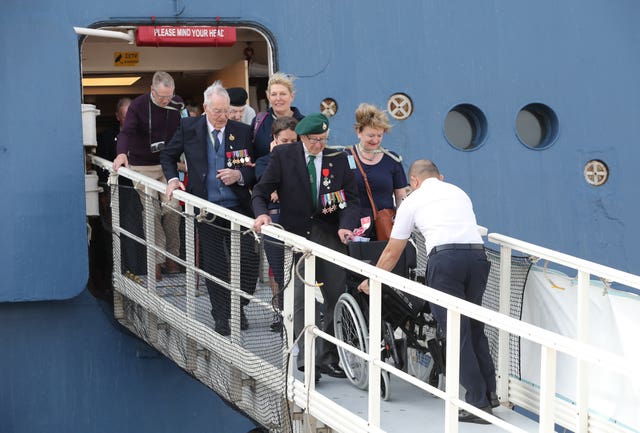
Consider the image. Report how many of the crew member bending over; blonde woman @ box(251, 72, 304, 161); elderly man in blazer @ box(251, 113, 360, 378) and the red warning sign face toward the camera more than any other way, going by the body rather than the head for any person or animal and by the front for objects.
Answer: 3

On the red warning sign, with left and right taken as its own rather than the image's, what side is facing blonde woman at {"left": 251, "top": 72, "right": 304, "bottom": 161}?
front

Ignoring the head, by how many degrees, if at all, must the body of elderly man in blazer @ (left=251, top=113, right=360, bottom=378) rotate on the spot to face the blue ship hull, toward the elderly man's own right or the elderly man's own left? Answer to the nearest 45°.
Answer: approximately 180°

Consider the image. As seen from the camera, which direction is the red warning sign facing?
toward the camera

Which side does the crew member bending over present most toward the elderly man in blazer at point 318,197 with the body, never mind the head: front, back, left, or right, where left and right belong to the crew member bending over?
front

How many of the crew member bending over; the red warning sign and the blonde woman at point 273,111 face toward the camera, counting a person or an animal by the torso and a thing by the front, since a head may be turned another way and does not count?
2

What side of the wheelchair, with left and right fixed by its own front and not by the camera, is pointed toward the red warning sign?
back

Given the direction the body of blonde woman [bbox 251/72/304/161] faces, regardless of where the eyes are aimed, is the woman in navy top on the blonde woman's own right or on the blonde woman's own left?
on the blonde woman's own left

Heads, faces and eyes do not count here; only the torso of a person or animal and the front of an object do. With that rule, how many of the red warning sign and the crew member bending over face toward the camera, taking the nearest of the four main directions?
1

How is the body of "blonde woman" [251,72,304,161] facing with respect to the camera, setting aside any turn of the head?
toward the camera
